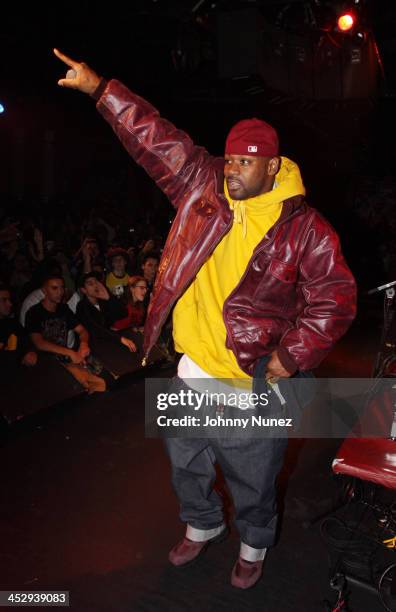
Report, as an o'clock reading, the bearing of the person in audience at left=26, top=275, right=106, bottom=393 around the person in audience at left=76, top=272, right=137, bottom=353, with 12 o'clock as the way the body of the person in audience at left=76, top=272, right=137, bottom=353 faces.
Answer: the person in audience at left=26, top=275, right=106, bottom=393 is roughly at 2 o'clock from the person in audience at left=76, top=272, right=137, bottom=353.

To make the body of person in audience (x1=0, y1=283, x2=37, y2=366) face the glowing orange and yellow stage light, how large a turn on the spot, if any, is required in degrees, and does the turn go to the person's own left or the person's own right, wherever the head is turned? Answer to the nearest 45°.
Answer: approximately 90° to the person's own left

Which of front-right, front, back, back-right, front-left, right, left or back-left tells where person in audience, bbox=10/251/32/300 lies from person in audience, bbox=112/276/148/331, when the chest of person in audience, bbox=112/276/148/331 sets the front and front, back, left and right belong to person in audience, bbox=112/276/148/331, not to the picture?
back-right

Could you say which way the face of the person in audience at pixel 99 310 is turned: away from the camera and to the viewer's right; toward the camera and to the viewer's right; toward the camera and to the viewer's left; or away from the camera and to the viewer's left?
toward the camera and to the viewer's right

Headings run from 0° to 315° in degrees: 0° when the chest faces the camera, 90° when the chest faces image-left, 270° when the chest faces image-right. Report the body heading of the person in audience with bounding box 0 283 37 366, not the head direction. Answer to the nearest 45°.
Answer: approximately 315°

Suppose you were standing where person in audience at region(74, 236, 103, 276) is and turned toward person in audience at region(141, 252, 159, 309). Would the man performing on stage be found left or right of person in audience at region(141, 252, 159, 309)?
right

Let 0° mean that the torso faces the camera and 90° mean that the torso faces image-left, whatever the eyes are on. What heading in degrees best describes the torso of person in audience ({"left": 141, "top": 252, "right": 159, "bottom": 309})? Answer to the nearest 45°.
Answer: approximately 315°
